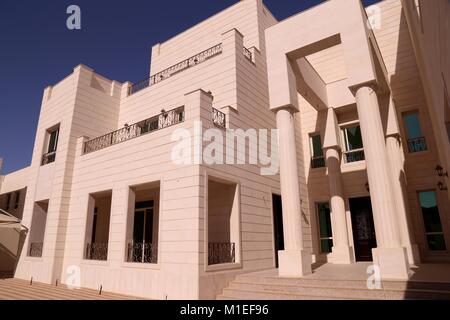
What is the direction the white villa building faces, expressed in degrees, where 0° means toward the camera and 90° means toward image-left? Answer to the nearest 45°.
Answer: approximately 45°
